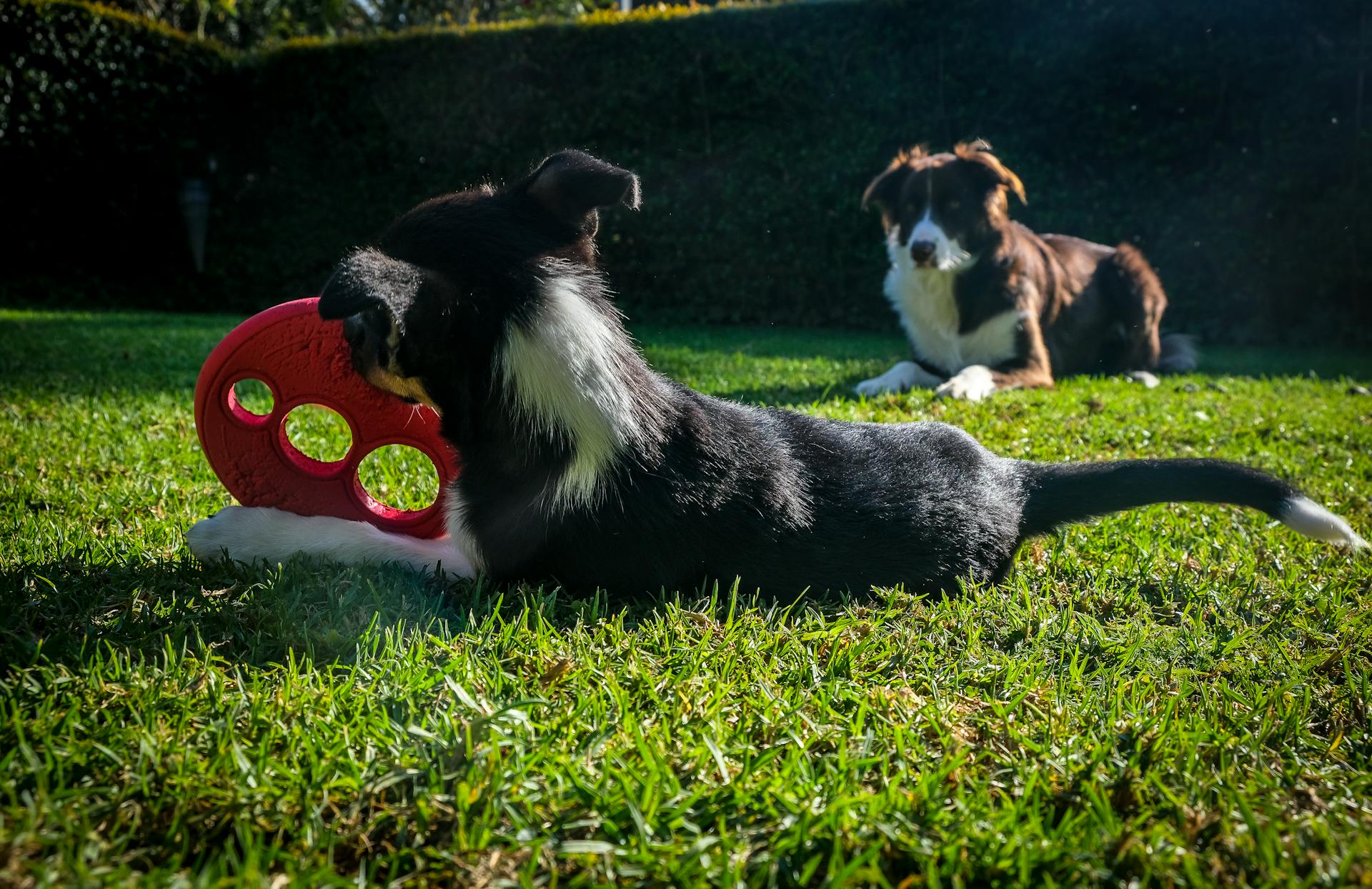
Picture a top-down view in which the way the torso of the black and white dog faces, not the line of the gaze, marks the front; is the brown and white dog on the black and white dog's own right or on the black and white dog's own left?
on the black and white dog's own right

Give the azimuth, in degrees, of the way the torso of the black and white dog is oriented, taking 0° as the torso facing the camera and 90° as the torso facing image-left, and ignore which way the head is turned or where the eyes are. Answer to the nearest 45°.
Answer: approximately 90°

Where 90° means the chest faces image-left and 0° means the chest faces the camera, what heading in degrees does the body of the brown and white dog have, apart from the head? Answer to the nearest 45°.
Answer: approximately 45°

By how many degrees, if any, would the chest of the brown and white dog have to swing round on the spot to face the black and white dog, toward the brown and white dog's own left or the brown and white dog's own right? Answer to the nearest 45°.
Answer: approximately 45° to the brown and white dog's own left
